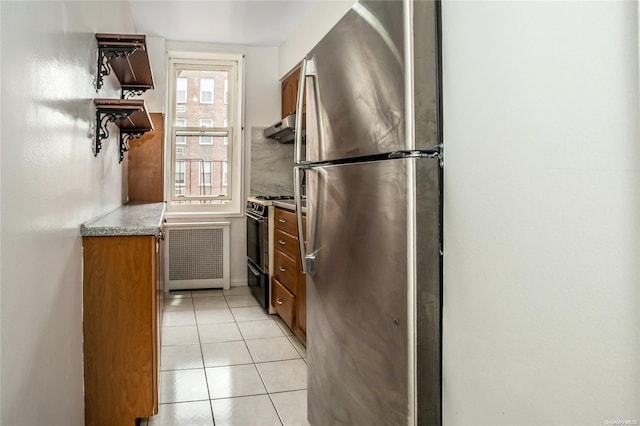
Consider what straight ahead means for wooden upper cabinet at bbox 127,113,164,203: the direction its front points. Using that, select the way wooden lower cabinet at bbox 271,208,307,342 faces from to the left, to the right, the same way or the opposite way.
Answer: the opposite way

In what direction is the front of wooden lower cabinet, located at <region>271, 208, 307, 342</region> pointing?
to the viewer's left

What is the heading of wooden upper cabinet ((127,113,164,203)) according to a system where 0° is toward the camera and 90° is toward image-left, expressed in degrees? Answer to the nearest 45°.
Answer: approximately 270°

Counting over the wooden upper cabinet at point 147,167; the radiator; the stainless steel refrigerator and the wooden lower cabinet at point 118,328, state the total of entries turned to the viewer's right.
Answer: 2

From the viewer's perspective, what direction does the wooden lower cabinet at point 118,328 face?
to the viewer's right

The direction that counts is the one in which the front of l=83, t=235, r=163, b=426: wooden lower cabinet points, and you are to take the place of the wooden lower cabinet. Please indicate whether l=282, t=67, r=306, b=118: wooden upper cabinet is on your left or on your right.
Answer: on your left

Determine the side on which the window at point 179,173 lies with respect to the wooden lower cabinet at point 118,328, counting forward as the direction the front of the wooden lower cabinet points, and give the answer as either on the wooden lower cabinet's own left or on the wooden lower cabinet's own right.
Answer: on the wooden lower cabinet's own left

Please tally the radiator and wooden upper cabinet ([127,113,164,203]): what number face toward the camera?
1

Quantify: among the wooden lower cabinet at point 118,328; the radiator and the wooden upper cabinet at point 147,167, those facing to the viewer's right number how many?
2

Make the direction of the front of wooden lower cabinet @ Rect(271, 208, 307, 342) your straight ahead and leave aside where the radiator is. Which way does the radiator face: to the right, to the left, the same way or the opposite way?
to the left
